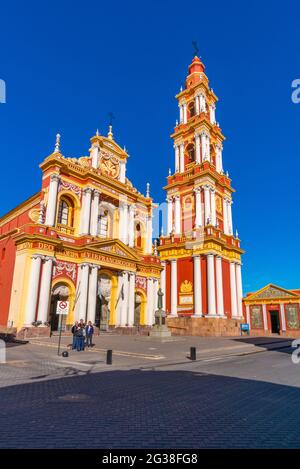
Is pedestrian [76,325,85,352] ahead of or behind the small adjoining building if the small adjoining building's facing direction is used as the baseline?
ahead

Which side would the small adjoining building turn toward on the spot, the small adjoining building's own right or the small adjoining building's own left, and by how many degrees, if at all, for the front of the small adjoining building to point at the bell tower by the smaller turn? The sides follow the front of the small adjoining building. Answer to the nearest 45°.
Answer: approximately 45° to the small adjoining building's own right

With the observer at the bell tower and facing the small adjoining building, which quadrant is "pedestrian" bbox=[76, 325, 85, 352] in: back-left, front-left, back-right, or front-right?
back-right

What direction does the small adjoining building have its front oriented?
toward the camera
